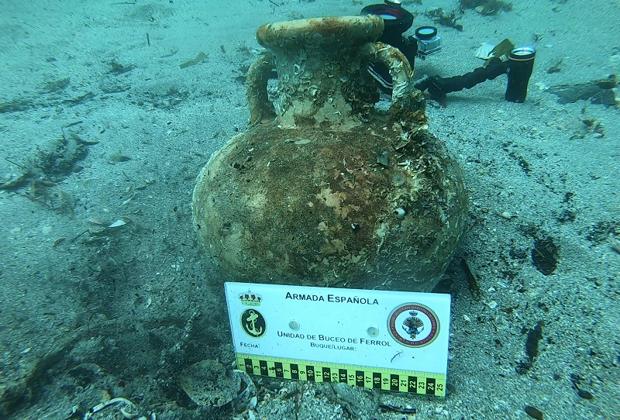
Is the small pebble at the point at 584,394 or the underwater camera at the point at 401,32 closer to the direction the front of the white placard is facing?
the small pebble

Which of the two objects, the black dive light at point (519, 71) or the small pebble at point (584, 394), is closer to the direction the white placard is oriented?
the small pebble

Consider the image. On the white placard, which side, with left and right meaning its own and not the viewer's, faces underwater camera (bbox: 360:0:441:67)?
back

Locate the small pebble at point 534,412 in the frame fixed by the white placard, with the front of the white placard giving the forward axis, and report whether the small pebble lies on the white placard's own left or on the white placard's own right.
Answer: on the white placard's own left

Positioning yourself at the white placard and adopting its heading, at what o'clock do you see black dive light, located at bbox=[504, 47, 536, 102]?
The black dive light is roughly at 7 o'clock from the white placard.

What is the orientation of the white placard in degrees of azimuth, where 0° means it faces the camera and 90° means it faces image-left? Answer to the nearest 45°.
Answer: approximately 0°

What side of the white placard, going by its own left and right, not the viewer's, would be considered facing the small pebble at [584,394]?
left

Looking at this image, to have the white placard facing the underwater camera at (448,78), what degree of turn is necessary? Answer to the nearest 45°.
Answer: approximately 180°

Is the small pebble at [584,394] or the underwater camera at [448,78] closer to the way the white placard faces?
the small pebble

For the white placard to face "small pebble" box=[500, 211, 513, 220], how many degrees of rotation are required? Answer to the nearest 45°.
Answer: approximately 135° to its left
